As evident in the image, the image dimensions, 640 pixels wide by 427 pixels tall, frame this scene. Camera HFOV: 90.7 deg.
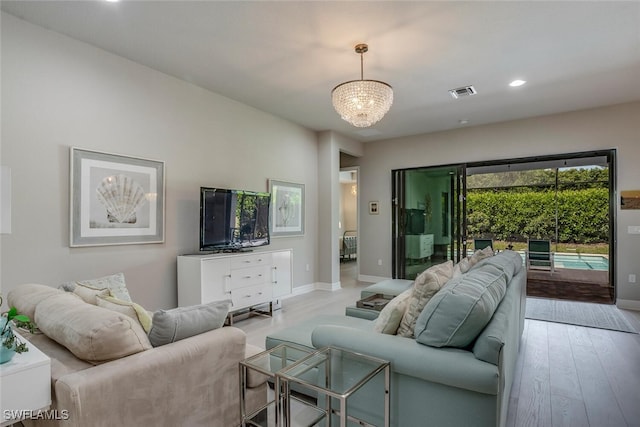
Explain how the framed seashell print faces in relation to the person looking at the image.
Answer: facing the viewer and to the right of the viewer

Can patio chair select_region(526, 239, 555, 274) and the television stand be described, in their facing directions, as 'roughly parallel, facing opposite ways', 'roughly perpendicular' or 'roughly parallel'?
roughly perpendicular

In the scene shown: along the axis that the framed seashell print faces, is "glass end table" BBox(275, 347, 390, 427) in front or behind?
in front

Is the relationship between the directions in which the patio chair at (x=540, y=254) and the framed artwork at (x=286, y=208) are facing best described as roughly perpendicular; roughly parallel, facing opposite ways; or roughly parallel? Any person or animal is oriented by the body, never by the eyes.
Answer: roughly perpendicular

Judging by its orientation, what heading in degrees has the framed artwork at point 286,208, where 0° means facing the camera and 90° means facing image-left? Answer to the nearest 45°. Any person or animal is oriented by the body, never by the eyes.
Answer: approximately 315°

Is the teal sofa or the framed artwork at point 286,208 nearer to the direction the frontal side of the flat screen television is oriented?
the teal sofa

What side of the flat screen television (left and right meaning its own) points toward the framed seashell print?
right

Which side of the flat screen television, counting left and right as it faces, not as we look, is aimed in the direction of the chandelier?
front

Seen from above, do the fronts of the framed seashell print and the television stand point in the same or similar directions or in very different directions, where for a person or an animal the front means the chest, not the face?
same or similar directions

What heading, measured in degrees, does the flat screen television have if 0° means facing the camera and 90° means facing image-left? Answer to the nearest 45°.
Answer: approximately 315°

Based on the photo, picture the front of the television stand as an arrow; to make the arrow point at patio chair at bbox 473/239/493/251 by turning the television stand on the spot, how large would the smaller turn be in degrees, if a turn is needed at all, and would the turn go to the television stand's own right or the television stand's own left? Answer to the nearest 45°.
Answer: approximately 45° to the television stand's own left

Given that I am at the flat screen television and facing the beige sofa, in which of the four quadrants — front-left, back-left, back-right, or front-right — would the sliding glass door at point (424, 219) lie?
back-left

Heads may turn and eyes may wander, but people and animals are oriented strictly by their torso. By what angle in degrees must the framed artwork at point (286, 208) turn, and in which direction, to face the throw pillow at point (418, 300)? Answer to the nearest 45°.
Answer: approximately 45° to its right
